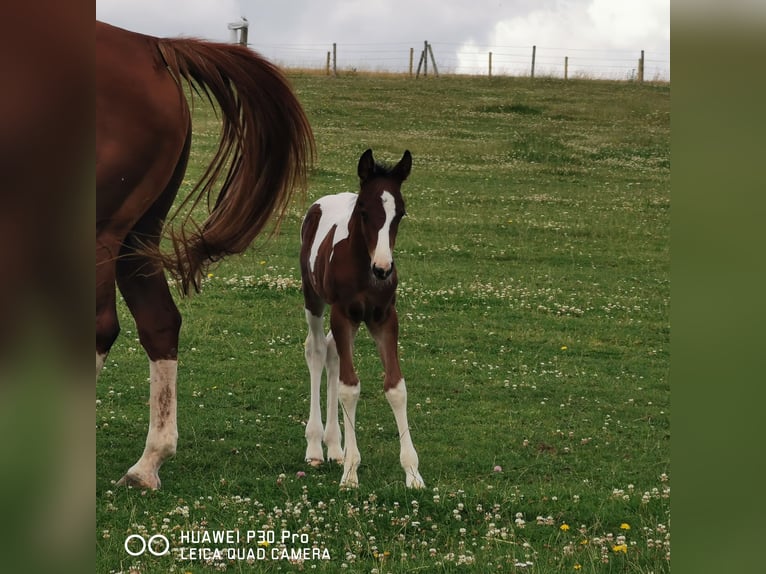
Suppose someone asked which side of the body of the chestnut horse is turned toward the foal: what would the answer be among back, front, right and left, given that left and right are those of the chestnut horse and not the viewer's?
back

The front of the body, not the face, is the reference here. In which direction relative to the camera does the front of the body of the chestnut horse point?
to the viewer's left
